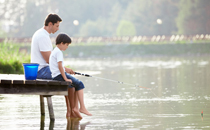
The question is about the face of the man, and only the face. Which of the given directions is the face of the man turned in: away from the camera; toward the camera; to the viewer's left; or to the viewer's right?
to the viewer's right

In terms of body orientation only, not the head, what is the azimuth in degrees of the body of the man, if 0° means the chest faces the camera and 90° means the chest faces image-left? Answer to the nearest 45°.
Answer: approximately 270°

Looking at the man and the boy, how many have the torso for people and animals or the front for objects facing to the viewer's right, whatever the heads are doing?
2

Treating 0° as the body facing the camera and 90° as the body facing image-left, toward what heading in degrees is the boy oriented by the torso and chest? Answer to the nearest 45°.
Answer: approximately 270°

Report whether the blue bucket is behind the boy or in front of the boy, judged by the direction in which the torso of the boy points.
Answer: behind
